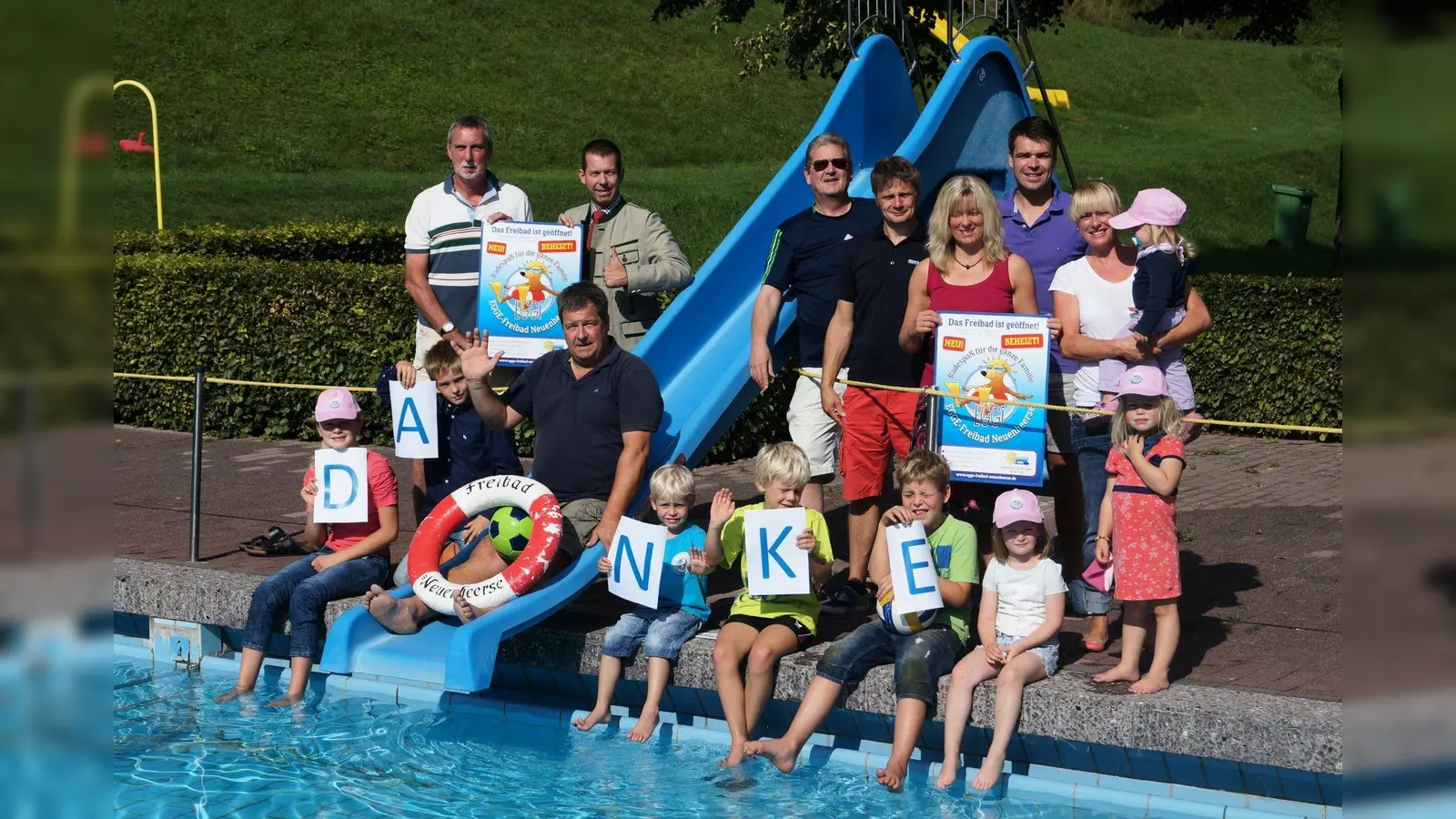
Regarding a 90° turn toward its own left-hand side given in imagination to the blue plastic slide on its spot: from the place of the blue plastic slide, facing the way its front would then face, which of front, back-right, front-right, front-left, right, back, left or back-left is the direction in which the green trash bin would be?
left

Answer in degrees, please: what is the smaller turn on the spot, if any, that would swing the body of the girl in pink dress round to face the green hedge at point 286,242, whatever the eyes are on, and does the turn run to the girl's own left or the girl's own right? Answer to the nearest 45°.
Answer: approximately 90° to the girl's own right

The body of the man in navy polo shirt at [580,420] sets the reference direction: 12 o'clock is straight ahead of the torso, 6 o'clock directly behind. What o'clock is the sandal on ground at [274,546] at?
The sandal on ground is roughly at 3 o'clock from the man in navy polo shirt.

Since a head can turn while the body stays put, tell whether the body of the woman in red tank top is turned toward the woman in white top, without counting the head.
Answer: no

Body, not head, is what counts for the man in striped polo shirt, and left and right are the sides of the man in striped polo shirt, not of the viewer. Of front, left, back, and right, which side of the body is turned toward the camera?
front

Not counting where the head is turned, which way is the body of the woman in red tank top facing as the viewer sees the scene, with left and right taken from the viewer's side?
facing the viewer

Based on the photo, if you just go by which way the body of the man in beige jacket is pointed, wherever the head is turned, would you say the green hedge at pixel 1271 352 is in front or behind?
behind

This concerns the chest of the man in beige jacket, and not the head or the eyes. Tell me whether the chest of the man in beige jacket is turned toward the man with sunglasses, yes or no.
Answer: no

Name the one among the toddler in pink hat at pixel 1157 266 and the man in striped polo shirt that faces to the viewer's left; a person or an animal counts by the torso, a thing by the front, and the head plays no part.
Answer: the toddler in pink hat

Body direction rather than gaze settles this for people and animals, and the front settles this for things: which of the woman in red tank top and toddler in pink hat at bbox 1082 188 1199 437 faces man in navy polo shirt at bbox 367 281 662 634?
the toddler in pink hat

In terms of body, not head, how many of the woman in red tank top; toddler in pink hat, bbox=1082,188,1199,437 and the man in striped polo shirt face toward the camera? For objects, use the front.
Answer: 2

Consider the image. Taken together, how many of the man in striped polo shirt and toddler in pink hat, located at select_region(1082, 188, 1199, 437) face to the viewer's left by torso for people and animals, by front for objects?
1

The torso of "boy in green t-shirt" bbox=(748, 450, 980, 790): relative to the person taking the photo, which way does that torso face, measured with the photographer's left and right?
facing the viewer and to the left of the viewer

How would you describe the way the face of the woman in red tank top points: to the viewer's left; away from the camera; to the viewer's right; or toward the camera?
toward the camera

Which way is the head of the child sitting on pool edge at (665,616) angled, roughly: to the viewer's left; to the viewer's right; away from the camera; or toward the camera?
toward the camera

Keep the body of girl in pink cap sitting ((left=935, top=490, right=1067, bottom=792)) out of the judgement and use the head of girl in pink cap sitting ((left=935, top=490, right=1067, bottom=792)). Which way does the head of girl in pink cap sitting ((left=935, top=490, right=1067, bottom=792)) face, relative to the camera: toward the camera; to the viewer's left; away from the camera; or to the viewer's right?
toward the camera

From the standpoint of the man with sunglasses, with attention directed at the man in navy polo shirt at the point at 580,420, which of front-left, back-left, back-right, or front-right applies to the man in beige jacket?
front-right

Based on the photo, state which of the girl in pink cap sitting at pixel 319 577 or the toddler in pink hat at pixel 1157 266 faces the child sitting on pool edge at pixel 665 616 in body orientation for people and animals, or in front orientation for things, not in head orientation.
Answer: the toddler in pink hat

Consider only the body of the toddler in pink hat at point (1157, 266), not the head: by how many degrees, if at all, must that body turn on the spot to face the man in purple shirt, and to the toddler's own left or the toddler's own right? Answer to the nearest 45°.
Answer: approximately 45° to the toddler's own right

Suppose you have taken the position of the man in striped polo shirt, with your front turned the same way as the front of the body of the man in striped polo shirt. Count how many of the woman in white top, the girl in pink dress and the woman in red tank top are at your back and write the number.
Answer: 0

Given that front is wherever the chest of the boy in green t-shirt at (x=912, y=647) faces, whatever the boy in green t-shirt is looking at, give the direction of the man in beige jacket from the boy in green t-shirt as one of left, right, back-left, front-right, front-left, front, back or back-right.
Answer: right

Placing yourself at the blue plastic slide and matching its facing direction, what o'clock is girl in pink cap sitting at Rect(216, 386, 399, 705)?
The girl in pink cap sitting is roughly at 1 o'clock from the blue plastic slide.
